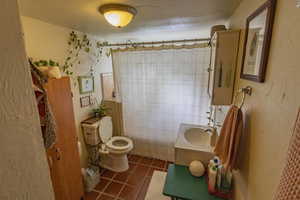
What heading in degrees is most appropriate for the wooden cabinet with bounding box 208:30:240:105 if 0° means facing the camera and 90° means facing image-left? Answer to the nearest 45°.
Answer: approximately 90°

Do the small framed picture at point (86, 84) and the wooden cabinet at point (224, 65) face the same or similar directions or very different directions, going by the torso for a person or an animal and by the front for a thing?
very different directions

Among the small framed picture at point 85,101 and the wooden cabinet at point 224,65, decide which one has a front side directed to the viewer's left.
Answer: the wooden cabinet

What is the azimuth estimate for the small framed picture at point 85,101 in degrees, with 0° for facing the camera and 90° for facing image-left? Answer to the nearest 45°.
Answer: approximately 315°

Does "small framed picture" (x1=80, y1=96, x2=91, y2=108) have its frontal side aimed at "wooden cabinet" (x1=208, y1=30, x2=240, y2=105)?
yes

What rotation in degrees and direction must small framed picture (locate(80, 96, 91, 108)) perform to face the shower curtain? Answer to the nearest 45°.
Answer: approximately 45° to its left
